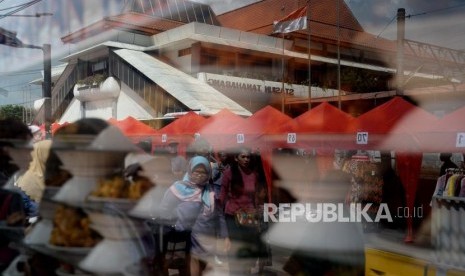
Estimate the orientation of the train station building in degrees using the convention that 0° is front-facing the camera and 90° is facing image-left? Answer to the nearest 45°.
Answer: approximately 315°

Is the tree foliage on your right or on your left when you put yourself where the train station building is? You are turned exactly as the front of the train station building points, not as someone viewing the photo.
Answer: on your right

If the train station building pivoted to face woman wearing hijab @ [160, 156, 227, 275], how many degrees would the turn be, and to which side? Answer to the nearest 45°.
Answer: approximately 45° to its right
